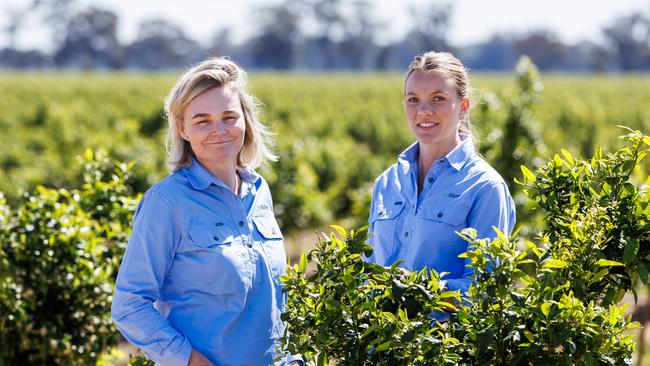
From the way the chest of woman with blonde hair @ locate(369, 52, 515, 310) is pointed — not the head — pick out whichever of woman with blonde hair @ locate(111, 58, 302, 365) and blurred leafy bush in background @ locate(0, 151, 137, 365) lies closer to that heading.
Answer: the woman with blonde hair

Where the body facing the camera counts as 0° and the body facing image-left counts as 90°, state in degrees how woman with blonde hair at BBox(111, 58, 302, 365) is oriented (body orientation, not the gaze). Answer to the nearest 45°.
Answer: approximately 315°

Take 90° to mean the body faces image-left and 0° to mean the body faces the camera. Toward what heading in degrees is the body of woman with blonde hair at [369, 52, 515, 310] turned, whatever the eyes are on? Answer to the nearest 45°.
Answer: approximately 45°

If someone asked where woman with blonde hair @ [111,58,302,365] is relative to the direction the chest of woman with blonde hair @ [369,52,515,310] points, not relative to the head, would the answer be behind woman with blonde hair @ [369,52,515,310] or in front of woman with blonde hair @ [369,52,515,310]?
in front

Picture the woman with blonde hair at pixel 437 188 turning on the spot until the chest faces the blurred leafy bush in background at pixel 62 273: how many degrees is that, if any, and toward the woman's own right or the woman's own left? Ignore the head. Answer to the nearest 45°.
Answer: approximately 45° to the woman's own right

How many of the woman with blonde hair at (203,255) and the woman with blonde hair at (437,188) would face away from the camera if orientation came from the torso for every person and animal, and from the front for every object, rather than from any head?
0
